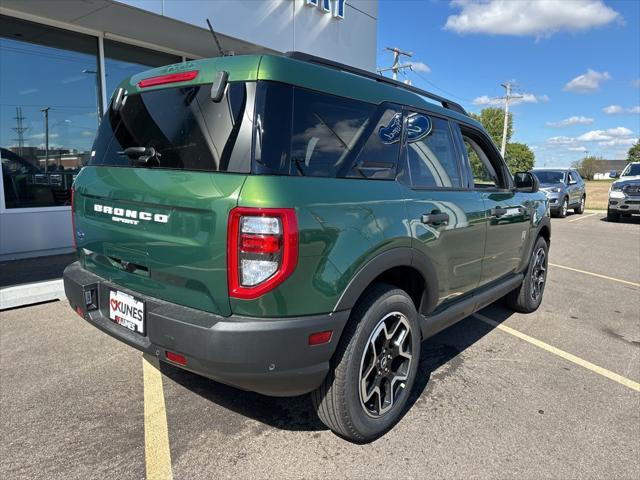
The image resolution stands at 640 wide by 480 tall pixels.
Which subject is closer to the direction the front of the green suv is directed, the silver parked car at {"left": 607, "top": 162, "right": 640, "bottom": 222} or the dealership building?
the silver parked car

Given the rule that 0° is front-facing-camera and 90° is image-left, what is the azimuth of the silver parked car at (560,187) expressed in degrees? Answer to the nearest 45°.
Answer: approximately 45°

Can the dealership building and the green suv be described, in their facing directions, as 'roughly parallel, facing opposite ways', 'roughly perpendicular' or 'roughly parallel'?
roughly perpendicular

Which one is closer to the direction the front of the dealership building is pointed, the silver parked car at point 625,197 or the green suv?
the green suv

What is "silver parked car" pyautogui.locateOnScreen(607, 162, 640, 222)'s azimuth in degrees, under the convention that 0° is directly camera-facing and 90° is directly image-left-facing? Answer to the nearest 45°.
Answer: approximately 45°

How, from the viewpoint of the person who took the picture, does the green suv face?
facing away from the viewer and to the right of the viewer

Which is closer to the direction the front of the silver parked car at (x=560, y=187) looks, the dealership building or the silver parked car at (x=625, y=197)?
the dealership building

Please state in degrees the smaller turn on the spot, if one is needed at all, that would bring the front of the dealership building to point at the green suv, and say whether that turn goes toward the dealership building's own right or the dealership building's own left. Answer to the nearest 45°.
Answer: approximately 45° to the dealership building's own right

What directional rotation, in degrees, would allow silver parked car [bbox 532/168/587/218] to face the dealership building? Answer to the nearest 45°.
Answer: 0° — it already faces it

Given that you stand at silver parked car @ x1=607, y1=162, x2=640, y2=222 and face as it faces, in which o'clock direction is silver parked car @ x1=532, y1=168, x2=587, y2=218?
silver parked car @ x1=532, y1=168, x2=587, y2=218 is roughly at 2 o'clock from silver parked car @ x1=607, y1=162, x2=640, y2=222.
